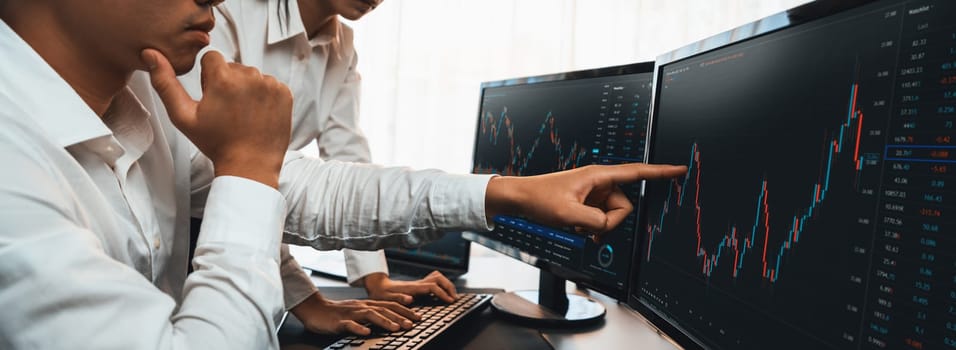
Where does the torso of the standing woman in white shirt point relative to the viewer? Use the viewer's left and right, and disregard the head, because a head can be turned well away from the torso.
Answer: facing the viewer and to the right of the viewer

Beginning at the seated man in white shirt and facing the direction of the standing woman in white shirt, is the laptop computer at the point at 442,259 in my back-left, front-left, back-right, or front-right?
front-right

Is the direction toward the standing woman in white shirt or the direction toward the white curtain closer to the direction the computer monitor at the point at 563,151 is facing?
the standing woman in white shirt

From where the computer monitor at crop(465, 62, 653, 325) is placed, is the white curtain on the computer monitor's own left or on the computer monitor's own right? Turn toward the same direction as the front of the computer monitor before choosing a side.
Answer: on the computer monitor's own right

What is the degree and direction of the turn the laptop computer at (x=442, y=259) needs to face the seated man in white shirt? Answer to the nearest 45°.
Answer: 0° — it already faces them

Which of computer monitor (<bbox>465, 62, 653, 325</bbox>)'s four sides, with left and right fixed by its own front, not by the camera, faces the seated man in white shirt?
front

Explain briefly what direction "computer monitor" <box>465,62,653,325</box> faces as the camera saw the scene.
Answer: facing the viewer and to the left of the viewer

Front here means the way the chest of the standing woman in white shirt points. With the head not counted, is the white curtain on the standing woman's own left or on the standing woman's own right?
on the standing woman's own left

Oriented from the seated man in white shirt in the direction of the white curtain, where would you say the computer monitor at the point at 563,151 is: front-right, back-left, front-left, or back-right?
front-right

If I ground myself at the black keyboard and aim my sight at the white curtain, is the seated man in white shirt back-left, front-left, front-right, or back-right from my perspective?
back-left

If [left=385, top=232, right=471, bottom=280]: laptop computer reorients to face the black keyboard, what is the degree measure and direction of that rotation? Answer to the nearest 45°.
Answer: approximately 45° to its left
